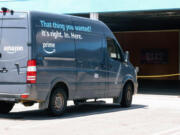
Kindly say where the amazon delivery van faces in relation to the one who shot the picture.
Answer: facing away from the viewer and to the right of the viewer
